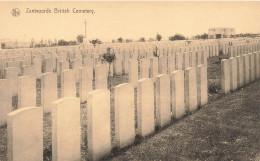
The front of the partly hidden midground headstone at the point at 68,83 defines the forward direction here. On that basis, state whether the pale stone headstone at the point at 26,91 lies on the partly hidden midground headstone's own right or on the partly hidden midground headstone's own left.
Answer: on the partly hidden midground headstone's own right

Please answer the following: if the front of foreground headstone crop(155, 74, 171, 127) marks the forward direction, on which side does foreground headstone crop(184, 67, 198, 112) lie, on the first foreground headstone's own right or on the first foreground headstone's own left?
on the first foreground headstone's own left

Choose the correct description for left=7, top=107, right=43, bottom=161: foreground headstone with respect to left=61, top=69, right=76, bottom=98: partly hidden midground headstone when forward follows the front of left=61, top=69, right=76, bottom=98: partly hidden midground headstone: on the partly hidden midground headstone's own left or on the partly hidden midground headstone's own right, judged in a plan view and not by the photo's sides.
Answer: on the partly hidden midground headstone's own right

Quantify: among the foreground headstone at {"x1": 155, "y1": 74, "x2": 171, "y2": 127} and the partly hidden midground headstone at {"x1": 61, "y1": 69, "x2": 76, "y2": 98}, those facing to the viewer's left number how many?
0

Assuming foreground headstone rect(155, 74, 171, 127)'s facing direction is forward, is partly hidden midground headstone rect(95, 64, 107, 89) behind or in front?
behind
